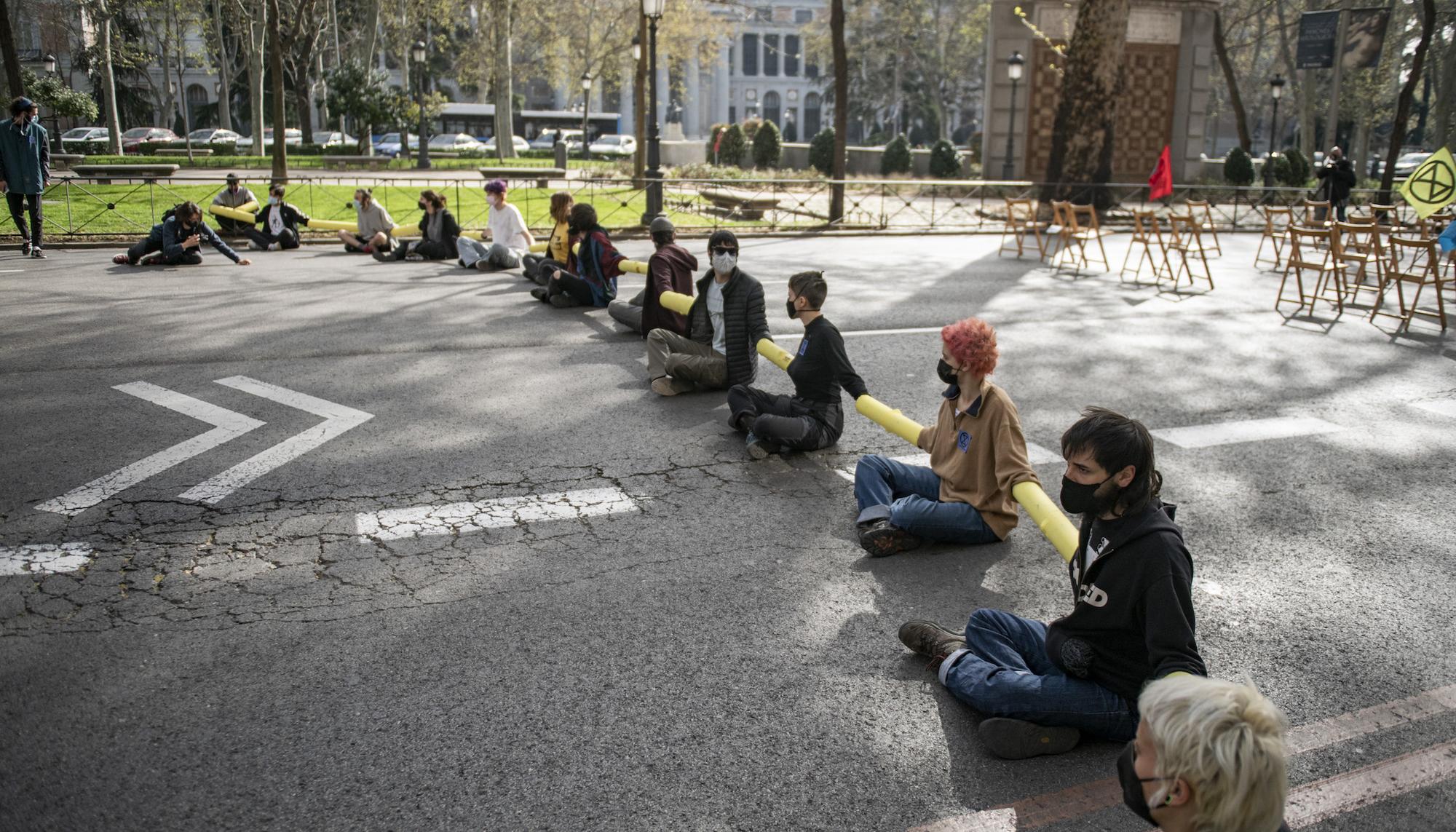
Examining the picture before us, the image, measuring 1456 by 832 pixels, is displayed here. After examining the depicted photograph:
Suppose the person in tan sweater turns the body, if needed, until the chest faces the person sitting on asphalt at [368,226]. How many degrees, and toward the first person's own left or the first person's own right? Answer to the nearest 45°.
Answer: approximately 90° to the first person's own right

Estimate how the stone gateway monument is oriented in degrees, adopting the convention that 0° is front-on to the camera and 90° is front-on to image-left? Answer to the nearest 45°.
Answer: approximately 0°

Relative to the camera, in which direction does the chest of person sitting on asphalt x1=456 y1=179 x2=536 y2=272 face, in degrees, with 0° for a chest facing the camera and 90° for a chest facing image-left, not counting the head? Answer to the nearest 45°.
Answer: approximately 45°

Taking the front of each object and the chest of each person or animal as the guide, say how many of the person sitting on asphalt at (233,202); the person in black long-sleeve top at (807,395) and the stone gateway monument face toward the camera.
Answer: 2

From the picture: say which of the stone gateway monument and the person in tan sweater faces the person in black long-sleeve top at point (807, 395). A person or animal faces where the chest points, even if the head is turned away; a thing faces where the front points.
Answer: the stone gateway monument

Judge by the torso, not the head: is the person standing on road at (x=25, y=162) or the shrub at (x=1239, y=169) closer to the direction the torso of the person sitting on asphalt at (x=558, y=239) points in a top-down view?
the person standing on road

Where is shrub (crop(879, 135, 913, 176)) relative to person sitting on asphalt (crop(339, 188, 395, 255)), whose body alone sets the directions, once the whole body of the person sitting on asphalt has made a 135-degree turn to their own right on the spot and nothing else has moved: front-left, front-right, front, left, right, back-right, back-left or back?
front-right

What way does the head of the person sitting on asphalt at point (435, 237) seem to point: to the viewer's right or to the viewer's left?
to the viewer's left

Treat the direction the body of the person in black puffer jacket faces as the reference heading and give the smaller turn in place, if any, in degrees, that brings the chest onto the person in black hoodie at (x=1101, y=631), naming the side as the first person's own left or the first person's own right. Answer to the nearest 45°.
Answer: approximately 45° to the first person's own left

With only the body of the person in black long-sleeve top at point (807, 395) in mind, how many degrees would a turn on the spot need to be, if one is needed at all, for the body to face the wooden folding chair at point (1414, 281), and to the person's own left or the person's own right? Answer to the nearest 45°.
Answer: approximately 135° to the person's own right

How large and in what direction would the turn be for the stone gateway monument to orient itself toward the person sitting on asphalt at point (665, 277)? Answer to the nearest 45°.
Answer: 0° — it already faces them

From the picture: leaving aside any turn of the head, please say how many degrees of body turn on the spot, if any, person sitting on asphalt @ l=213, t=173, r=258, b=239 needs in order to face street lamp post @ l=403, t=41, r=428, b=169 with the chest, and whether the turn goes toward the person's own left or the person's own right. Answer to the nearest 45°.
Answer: approximately 180°
